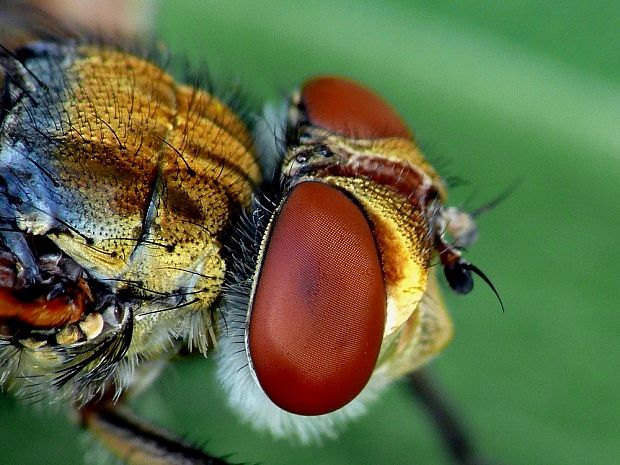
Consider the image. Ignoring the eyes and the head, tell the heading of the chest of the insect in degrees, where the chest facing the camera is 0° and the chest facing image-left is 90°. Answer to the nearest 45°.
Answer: approximately 270°
